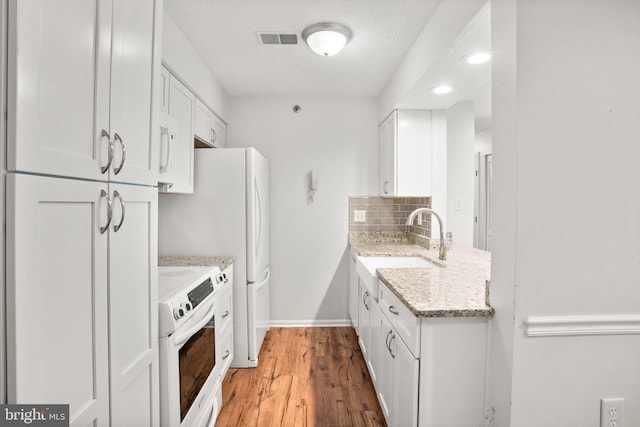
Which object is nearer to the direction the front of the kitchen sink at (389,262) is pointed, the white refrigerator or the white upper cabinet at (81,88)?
the white refrigerator

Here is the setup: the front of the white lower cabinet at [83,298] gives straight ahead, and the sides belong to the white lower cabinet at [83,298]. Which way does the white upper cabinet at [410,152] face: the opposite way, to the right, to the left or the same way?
the opposite way

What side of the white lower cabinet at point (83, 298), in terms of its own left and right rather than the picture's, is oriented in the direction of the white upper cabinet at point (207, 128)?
left

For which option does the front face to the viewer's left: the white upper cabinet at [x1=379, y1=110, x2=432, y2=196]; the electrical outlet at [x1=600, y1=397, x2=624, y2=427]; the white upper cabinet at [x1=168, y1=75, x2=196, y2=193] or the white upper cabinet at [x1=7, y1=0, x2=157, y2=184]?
the white upper cabinet at [x1=379, y1=110, x2=432, y2=196]

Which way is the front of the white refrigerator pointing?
to the viewer's right

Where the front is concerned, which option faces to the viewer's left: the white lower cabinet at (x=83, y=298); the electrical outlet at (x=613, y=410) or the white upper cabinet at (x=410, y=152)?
the white upper cabinet

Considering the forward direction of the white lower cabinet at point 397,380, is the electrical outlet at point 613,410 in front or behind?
behind

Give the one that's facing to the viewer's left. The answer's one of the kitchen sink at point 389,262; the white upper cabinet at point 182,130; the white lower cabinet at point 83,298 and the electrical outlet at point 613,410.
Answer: the kitchen sink

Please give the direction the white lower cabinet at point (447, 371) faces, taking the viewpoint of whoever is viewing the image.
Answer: facing to the left of the viewer

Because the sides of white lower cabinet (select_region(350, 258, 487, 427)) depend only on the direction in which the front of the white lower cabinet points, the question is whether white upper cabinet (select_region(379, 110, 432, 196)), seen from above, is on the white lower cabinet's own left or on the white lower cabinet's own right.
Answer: on the white lower cabinet's own right

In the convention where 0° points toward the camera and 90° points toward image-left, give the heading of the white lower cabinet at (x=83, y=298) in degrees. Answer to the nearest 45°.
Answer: approximately 315°

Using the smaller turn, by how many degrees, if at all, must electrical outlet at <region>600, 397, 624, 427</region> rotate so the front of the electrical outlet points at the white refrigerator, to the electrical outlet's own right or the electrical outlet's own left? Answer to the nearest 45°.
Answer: approximately 135° to the electrical outlet's own right

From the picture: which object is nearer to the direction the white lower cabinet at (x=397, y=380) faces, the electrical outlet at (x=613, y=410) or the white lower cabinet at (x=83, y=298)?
the white lower cabinet
